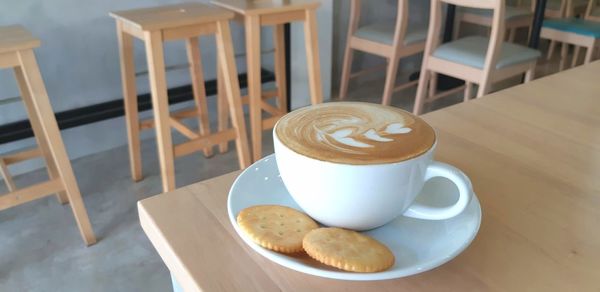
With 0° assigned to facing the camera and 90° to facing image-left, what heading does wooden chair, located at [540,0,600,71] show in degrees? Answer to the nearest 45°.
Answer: approximately 45°

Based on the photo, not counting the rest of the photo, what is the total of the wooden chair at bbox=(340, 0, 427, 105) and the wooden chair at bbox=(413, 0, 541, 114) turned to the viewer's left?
0

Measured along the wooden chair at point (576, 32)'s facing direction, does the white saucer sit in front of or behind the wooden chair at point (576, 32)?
in front

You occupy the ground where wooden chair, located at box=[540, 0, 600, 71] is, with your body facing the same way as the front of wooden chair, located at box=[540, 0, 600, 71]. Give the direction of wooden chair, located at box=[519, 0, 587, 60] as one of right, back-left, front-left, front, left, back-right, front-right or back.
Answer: back-right

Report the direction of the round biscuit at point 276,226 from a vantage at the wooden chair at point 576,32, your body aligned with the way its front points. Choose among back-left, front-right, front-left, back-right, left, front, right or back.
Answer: front-left

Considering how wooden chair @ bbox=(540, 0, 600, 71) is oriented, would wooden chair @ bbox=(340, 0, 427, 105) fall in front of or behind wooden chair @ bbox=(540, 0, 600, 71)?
in front
